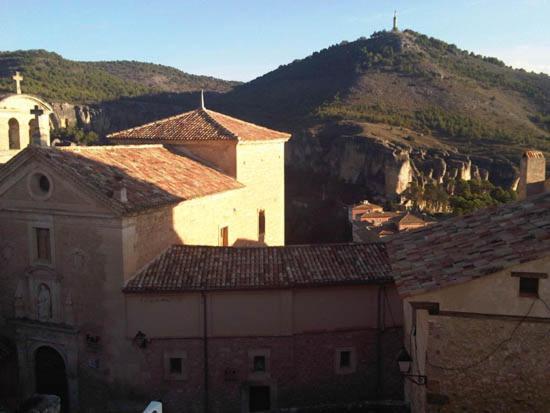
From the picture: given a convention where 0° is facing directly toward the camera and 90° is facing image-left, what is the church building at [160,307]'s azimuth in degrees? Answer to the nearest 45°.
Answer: approximately 45°
